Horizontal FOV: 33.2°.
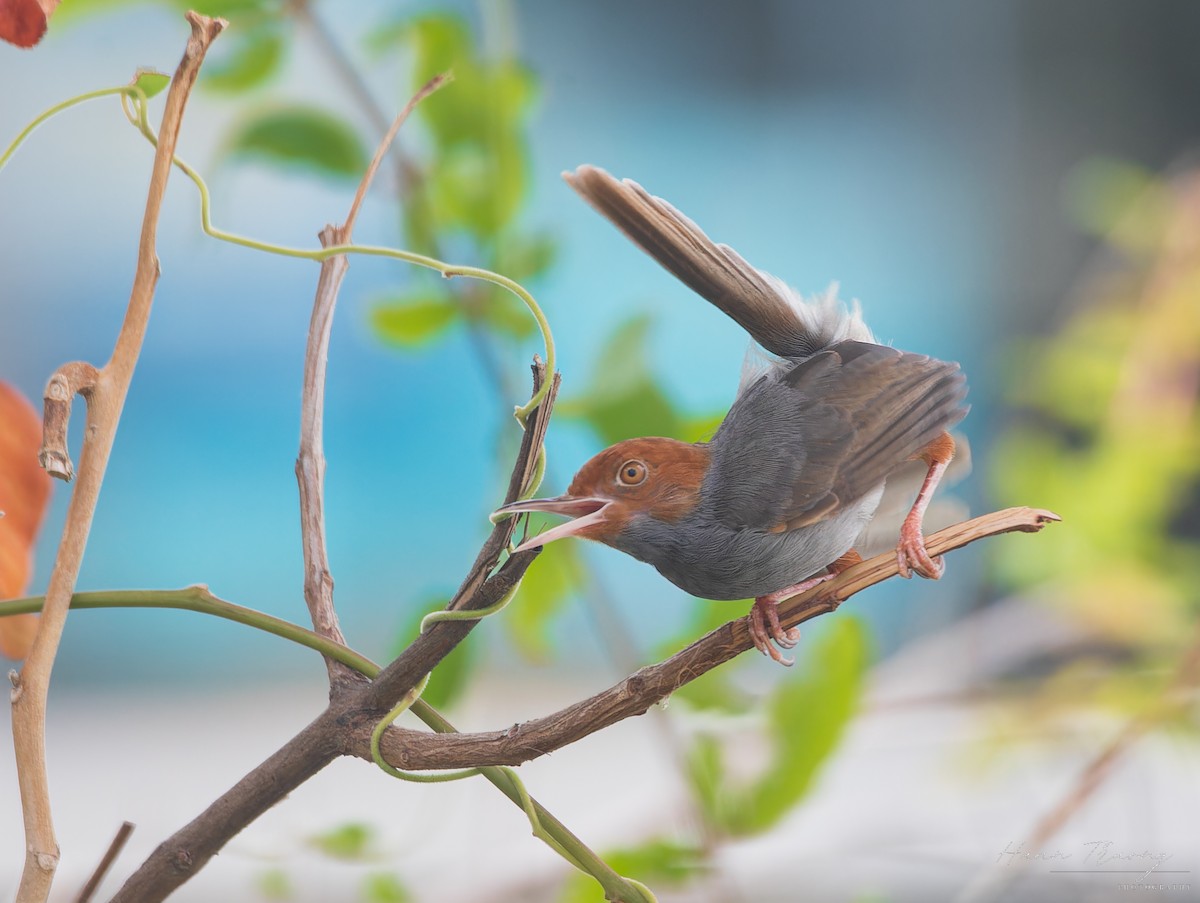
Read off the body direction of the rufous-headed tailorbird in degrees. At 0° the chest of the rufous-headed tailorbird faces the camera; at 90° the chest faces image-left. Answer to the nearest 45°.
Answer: approximately 90°
